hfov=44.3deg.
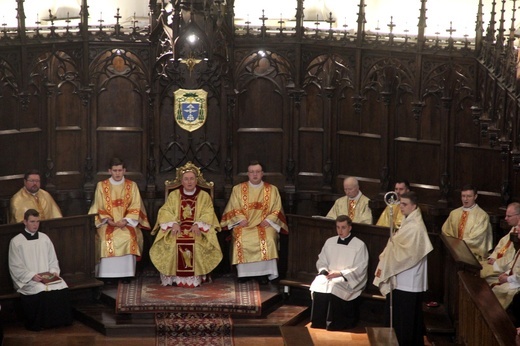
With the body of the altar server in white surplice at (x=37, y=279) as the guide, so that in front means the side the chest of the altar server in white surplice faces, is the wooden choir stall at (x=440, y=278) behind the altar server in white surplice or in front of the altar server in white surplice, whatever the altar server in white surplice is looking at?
in front

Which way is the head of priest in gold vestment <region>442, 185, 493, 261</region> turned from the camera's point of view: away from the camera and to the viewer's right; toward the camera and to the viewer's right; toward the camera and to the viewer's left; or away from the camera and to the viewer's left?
toward the camera and to the viewer's left

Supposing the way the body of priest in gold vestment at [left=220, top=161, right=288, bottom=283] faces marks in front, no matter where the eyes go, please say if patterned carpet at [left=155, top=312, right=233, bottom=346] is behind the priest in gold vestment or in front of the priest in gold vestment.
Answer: in front

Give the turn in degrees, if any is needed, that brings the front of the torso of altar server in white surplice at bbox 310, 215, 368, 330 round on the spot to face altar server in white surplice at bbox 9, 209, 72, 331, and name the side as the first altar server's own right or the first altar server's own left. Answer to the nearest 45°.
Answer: approximately 45° to the first altar server's own right

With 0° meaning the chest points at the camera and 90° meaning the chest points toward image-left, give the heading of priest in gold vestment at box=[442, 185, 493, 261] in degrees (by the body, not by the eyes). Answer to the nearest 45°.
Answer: approximately 45°

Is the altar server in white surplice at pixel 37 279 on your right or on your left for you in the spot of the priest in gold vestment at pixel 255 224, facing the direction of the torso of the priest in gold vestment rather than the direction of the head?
on your right

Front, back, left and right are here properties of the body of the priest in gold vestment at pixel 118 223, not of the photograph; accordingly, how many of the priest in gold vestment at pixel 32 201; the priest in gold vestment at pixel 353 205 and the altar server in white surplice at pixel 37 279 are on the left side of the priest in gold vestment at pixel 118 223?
1

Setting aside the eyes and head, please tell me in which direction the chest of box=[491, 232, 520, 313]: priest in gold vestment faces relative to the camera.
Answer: to the viewer's left

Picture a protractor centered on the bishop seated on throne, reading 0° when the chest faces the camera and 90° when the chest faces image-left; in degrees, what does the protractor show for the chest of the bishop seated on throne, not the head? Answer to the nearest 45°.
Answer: approximately 0°

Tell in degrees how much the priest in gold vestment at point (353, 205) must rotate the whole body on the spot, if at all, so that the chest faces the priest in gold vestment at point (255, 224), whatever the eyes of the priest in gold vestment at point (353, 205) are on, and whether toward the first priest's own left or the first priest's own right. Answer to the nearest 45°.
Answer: approximately 45° to the first priest's own right

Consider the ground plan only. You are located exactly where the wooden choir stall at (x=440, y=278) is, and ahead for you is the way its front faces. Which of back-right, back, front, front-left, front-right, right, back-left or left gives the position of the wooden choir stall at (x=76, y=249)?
front-right
